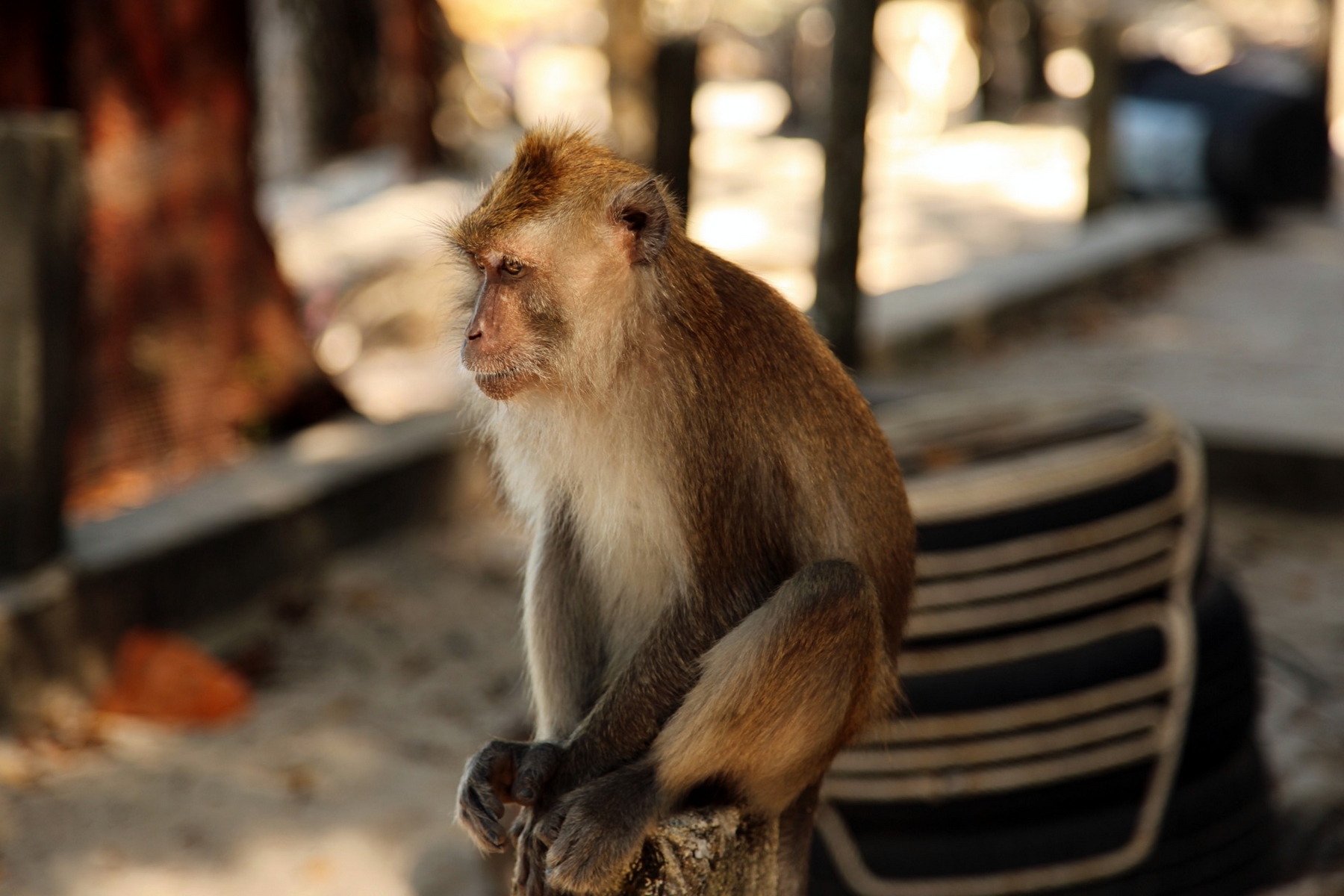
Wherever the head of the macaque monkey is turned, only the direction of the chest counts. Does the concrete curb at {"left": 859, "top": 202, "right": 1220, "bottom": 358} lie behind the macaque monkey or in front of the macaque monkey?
behind

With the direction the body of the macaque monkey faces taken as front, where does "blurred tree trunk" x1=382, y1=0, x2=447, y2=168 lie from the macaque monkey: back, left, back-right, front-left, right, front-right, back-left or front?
back-right

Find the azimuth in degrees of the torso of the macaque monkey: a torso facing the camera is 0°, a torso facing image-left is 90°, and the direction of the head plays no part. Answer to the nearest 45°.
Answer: approximately 45°

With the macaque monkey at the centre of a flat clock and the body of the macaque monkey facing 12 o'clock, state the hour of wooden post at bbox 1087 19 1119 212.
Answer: The wooden post is roughly at 5 o'clock from the macaque monkey.

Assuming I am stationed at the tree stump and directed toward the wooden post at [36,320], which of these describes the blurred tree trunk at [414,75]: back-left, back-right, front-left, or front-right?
front-right

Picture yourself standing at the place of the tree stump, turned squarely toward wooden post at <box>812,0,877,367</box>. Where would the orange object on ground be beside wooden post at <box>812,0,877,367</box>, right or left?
left

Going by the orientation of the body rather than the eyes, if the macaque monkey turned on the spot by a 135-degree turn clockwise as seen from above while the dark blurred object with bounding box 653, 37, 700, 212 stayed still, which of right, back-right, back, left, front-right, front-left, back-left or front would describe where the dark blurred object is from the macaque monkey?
front

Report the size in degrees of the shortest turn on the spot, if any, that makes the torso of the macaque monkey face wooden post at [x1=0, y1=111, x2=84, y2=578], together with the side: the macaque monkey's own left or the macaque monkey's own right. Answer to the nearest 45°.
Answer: approximately 90° to the macaque monkey's own right

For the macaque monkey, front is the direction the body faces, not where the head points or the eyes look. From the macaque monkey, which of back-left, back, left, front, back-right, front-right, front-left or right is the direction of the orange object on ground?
right

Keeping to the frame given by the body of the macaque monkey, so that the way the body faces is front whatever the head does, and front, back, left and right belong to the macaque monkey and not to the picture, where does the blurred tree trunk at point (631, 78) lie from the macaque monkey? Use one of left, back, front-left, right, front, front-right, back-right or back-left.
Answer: back-right

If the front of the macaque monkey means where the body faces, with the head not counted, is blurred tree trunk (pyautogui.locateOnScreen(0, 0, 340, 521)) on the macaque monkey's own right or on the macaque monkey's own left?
on the macaque monkey's own right

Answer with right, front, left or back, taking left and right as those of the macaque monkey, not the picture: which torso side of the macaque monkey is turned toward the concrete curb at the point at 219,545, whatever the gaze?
right
